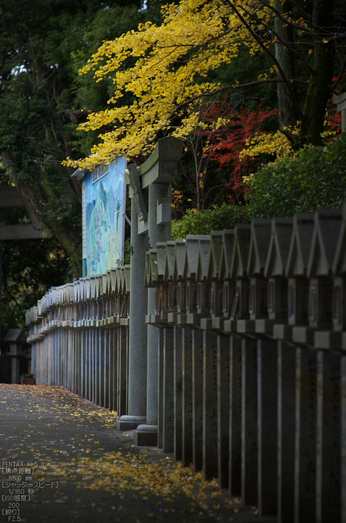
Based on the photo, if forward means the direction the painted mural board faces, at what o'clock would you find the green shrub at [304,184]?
The green shrub is roughly at 10 o'clock from the painted mural board.

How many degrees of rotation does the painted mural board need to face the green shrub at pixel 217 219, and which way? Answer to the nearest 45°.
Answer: approximately 45° to its left

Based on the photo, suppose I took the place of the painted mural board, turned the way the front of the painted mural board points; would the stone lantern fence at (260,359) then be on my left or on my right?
on my left

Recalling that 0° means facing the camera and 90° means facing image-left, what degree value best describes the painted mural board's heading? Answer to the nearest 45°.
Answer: approximately 45°

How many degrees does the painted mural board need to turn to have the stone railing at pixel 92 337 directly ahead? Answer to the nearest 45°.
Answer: approximately 45° to its left
